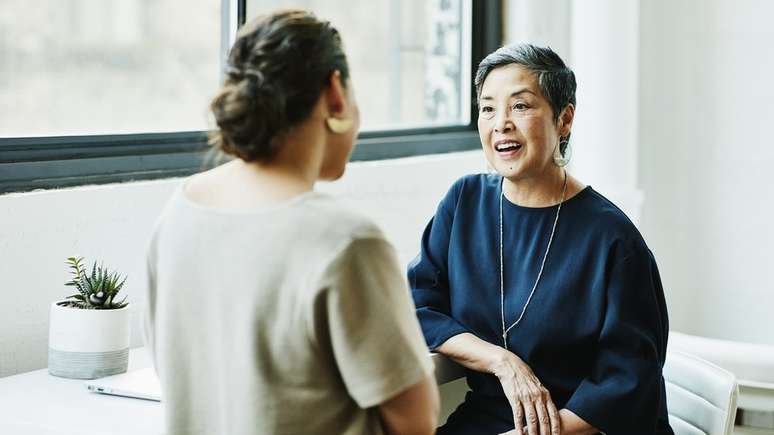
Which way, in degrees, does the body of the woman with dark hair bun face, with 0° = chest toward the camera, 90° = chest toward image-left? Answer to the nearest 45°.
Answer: approximately 225°

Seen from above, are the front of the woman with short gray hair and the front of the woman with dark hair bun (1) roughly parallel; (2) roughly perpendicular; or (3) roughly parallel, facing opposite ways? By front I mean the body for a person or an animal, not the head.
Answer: roughly parallel, facing opposite ways

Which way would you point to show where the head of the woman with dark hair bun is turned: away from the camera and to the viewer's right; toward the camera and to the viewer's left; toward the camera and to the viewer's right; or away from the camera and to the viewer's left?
away from the camera and to the viewer's right

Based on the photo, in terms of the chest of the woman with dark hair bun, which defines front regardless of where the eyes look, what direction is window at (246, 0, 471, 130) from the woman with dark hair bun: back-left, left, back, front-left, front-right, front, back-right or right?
front-left

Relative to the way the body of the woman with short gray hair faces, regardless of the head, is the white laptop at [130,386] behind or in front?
in front

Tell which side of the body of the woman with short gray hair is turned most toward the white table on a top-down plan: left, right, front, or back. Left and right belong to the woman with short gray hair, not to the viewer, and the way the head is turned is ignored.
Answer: front

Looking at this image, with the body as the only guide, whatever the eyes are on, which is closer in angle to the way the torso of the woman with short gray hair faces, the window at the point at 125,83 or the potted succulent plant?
the potted succulent plant

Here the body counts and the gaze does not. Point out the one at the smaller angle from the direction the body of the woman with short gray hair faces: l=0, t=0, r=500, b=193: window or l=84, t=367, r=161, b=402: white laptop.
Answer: the white laptop

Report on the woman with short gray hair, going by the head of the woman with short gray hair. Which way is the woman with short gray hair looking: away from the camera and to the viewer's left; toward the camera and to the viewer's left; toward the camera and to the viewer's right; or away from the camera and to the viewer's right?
toward the camera and to the viewer's left

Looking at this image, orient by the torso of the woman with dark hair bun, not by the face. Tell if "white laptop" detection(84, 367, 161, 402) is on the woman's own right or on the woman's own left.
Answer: on the woman's own left

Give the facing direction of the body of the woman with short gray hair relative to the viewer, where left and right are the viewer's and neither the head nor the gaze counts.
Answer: facing the viewer and to the left of the viewer

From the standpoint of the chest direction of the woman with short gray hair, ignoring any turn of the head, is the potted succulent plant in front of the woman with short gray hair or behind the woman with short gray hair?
in front
